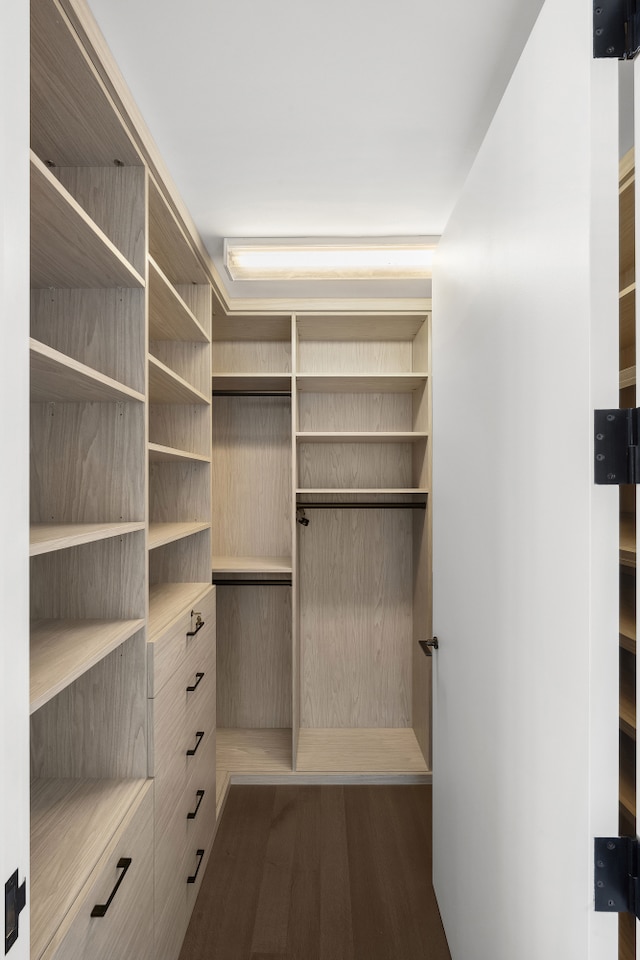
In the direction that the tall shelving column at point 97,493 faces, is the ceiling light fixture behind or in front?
in front

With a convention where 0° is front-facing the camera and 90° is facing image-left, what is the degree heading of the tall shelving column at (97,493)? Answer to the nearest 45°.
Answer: approximately 270°
